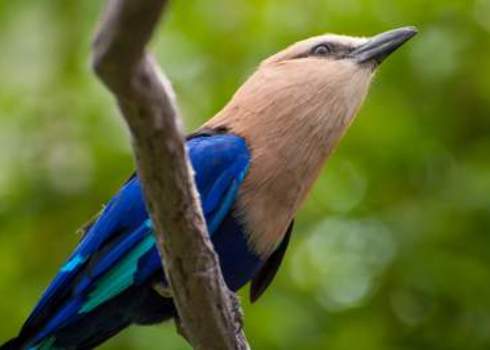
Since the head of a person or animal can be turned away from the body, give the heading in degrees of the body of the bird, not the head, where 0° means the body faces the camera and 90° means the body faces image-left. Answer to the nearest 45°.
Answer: approximately 270°
